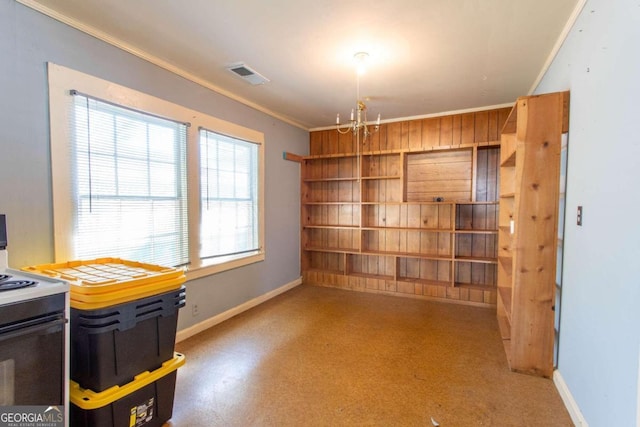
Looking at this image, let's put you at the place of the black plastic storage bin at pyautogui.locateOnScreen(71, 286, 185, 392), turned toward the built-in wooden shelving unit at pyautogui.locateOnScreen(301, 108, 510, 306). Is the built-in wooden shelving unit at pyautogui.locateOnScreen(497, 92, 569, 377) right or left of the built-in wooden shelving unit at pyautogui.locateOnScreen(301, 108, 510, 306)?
right

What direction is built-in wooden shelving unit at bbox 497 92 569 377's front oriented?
to the viewer's left

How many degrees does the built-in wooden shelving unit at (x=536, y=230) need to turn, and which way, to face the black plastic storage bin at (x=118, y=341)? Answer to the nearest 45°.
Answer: approximately 45° to its left

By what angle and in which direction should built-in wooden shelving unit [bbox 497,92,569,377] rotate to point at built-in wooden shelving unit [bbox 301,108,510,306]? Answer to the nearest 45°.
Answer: approximately 45° to its right

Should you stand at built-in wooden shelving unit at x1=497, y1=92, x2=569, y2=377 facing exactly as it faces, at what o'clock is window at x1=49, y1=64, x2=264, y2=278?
The window is roughly at 11 o'clock from the built-in wooden shelving unit.
